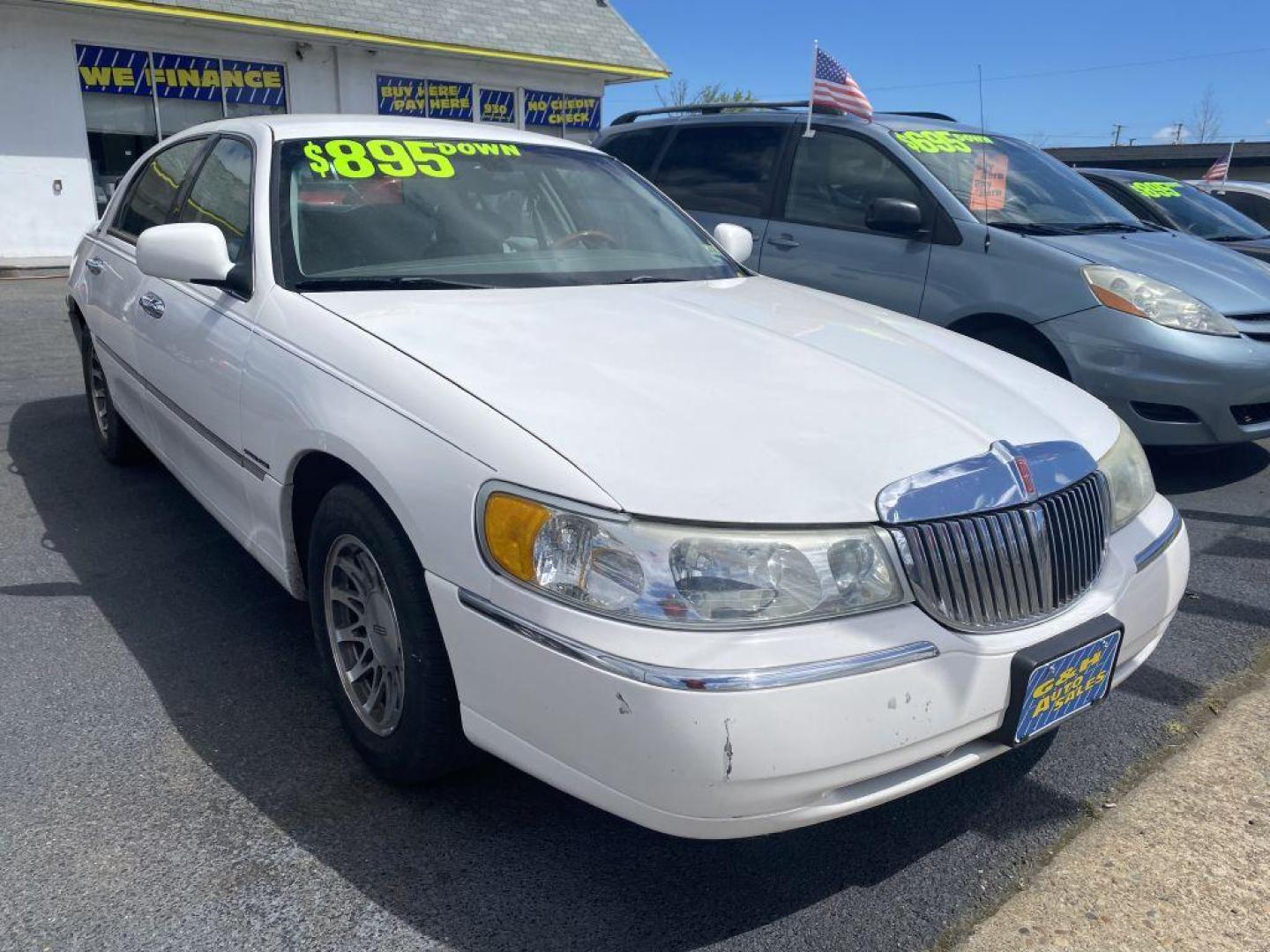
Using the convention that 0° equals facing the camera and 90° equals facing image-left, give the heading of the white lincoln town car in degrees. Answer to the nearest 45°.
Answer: approximately 315°

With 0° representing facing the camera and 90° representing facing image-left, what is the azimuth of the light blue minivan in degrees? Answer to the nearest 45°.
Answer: approximately 315°

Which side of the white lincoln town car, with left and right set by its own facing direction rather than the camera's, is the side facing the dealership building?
back

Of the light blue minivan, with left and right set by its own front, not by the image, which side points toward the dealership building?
back

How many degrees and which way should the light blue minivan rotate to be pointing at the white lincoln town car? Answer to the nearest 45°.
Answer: approximately 45° to its right

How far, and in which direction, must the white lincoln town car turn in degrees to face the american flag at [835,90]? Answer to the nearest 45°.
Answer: approximately 135° to its left

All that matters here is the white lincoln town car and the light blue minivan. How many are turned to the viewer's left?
0

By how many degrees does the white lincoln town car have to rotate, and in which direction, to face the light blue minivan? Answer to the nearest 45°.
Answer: approximately 90° to its left

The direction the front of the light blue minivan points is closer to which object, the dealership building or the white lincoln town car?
the white lincoln town car
